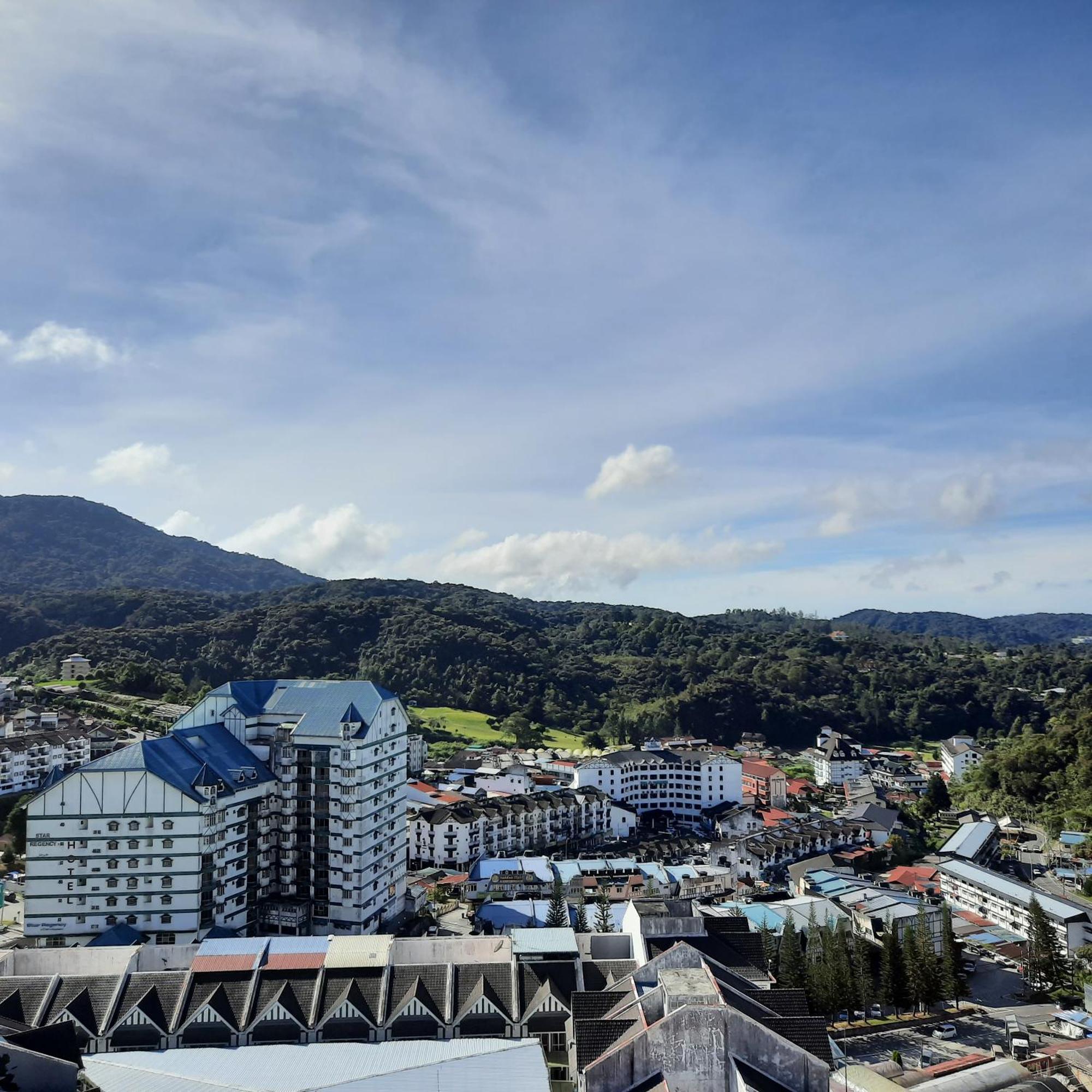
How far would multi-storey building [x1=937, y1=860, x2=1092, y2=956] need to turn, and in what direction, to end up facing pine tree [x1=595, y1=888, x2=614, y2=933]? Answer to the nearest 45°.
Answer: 0° — it already faces it

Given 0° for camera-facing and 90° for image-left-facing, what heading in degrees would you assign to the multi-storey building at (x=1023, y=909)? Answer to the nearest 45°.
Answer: approximately 45°

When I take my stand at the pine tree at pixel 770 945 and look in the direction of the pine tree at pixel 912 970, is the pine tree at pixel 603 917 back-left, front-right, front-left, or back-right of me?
back-left

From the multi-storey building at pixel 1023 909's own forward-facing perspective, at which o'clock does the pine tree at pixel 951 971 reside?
The pine tree is roughly at 11 o'clock from the multi-storey building.

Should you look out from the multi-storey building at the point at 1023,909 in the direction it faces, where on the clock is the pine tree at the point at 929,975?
The pine tree is roughly at 11 o'clock from the multi-storey building.

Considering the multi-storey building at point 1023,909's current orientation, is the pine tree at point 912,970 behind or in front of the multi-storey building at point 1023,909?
in front

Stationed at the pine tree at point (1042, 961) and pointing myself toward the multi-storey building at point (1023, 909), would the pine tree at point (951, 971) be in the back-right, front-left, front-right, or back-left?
back-left

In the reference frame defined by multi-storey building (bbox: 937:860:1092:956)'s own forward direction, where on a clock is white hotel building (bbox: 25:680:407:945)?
The white hotel building is roughly at 12 o'clock from the multi-storey building.

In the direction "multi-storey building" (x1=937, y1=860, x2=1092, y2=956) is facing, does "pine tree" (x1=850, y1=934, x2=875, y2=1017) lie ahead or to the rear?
ahead

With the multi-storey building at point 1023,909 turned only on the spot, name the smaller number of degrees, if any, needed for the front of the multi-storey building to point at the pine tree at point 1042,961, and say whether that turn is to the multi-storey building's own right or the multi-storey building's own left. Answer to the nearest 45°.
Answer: approximately 45° to the multi-storey building's own left
